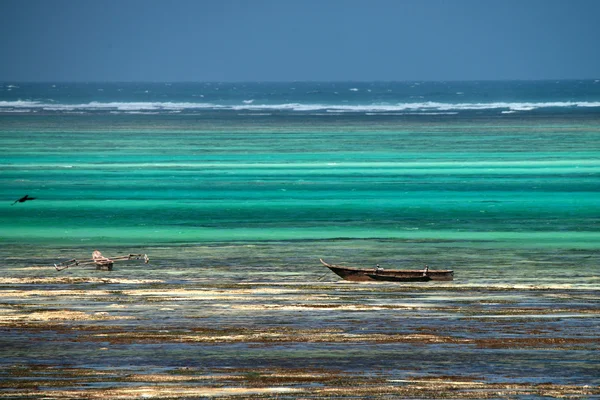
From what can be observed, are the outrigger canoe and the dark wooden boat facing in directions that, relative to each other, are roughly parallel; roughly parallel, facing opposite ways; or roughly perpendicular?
roughly perpendicular

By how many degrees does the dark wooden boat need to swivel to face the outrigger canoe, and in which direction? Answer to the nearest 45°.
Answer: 0° — it already faces it

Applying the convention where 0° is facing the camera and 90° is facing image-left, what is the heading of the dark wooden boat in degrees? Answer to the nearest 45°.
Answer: approximately 90°
